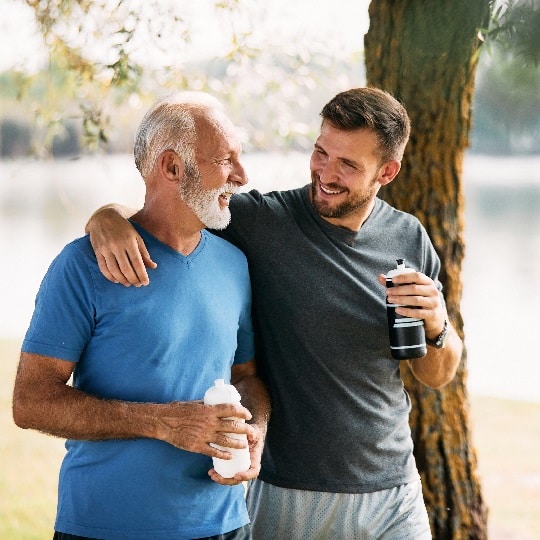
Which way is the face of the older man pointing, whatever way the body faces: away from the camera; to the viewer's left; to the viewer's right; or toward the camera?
to the viewer's right

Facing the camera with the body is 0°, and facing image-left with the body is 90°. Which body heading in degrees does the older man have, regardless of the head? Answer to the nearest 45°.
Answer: approximately 315°
